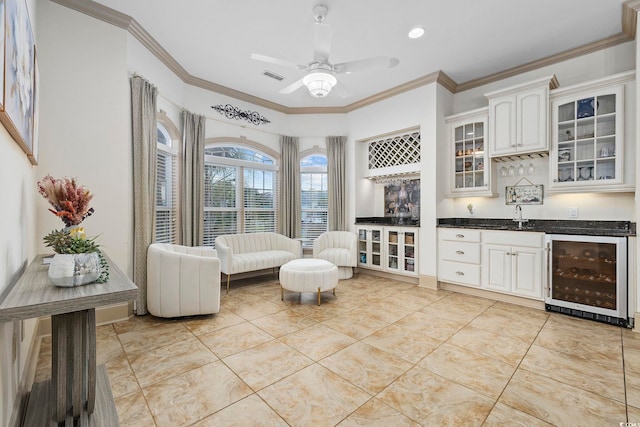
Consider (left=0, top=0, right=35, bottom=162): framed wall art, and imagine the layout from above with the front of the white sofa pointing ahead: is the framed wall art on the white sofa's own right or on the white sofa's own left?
on the white sofa's own right

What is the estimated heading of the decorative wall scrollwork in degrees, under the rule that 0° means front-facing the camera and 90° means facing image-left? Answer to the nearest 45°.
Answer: approximately 315°

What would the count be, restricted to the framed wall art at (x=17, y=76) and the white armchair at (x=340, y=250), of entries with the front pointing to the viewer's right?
1

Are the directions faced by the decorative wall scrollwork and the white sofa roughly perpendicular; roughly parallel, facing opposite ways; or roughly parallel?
roughly parallel

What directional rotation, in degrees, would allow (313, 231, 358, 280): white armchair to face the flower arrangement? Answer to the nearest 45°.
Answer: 0° — it already faces it

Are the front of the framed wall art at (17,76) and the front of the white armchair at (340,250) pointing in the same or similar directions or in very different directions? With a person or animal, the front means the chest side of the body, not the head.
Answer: very different directions

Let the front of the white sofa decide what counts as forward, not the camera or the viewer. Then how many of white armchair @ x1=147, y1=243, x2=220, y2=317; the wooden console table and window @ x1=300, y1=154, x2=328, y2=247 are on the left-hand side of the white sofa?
1

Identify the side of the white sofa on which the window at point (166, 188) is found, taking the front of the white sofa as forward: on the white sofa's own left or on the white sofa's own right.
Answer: on the white sofa's own right

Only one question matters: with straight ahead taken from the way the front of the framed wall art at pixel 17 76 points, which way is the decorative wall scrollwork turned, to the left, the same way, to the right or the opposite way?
to the right

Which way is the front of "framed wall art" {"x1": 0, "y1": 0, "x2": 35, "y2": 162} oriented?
to the viewer's right

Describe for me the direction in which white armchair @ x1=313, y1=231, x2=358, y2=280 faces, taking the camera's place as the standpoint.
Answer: facing the viewer and to the left of the viewer

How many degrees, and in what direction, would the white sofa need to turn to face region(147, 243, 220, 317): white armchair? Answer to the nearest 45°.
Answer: approximately 90° to its right

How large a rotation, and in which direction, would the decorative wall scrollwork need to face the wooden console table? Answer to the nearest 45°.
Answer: approximately 45° to its right
